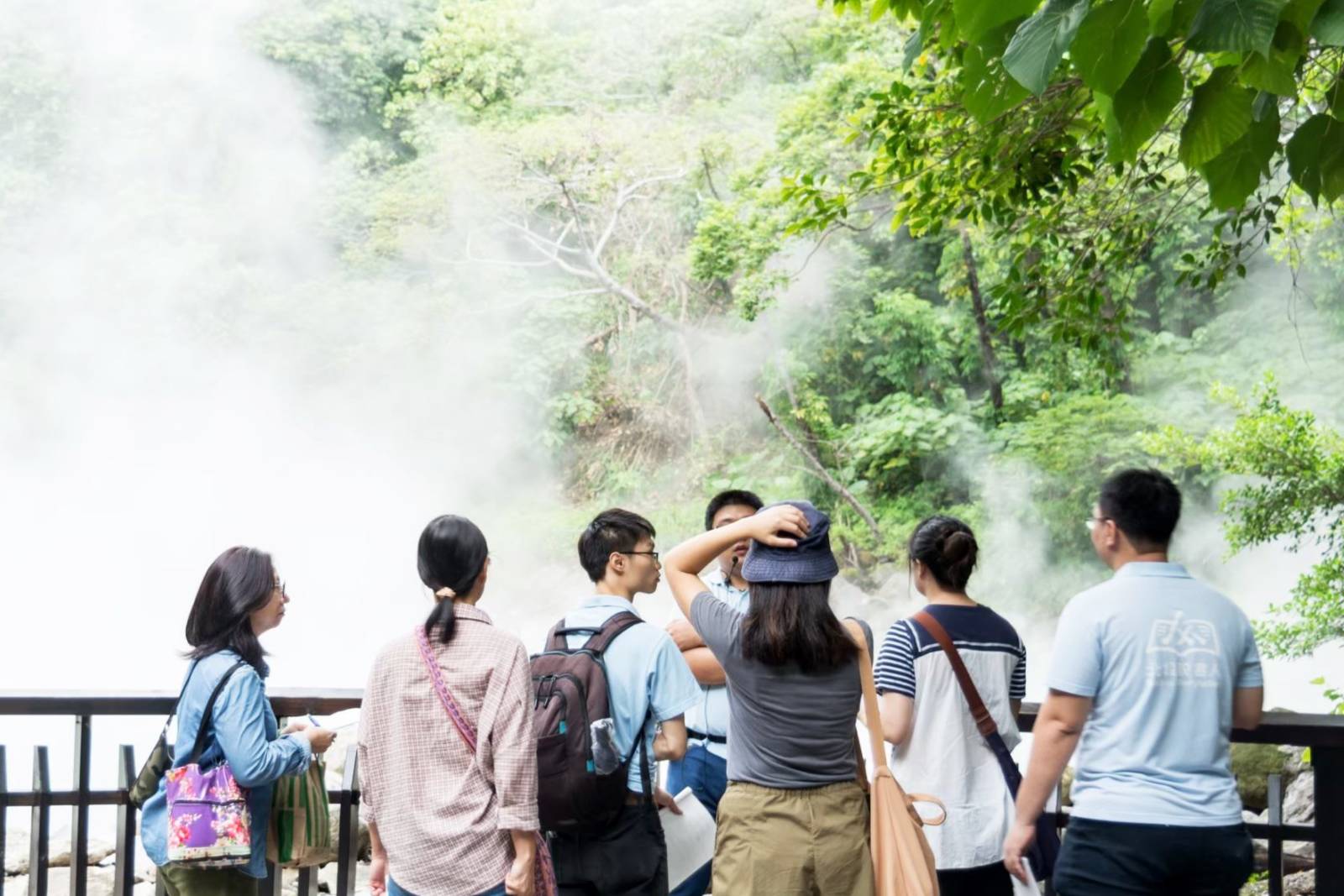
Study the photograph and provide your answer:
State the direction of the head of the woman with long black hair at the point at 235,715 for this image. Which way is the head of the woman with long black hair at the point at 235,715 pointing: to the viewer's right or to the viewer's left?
to the viewer's right

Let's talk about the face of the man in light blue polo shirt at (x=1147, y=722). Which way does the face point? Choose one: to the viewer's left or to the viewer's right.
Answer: to the viewer's left

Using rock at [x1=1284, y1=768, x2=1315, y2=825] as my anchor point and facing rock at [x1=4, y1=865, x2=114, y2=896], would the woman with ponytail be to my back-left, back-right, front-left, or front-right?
front-left

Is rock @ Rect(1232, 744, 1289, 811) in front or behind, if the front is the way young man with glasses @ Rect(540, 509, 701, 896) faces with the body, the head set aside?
in front

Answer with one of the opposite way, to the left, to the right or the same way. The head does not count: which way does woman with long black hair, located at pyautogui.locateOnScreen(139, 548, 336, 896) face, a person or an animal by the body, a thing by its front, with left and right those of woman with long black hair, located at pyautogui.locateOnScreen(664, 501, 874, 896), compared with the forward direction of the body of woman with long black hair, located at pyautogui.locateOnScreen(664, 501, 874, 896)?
to the right

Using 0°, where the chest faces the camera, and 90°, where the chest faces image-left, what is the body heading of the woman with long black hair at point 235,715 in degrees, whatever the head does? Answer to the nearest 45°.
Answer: approximately 270°

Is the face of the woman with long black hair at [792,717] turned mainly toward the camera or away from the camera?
away from the camera

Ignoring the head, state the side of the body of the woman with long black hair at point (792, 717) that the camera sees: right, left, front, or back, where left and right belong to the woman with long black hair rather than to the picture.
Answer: back

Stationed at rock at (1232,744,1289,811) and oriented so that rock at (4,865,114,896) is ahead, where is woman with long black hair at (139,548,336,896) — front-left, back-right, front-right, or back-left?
front-left

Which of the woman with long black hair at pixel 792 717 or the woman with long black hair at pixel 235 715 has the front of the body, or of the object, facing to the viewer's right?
the woman with long black hair at pixel 235 715

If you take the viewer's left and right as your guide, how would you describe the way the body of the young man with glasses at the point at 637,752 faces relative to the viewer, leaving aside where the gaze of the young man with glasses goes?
facing away from the viewer and to the right of the viewer

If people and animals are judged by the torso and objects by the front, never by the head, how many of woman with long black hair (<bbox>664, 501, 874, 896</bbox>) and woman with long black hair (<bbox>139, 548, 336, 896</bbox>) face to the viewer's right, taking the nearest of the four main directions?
1
